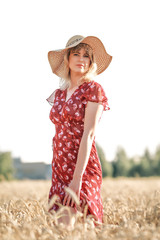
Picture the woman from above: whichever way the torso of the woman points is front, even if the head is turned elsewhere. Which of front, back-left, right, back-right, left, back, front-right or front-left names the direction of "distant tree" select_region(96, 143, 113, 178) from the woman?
back-right

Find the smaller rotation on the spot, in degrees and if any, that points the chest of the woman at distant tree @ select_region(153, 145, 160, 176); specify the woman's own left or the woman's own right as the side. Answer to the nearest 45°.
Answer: approximately 135° to the woman's own right

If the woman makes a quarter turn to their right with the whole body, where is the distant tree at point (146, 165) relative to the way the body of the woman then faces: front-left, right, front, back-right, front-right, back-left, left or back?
front-right

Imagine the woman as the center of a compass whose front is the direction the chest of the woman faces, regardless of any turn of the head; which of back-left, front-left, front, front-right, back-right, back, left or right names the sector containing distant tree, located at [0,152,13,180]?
back-right

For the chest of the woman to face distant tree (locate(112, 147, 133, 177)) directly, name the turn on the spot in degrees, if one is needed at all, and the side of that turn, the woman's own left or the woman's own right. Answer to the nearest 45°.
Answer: approximately 135° to the woman's own right

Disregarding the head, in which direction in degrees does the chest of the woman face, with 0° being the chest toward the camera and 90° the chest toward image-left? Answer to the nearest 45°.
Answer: approximately 45°
